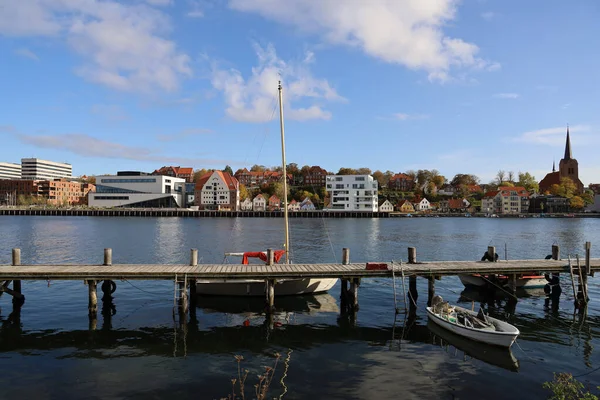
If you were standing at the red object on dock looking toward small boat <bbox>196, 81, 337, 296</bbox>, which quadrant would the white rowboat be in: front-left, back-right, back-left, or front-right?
back-left

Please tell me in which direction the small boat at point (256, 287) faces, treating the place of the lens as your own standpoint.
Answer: facing to the right of the viewer

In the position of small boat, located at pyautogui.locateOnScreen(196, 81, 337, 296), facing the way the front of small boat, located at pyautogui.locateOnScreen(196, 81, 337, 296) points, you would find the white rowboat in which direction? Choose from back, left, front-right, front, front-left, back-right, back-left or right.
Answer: front-right

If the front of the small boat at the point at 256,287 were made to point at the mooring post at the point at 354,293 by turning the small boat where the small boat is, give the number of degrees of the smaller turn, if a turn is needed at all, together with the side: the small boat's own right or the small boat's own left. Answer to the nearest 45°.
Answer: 0° — it already faces it

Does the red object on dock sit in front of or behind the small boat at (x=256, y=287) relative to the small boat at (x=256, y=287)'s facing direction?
in front

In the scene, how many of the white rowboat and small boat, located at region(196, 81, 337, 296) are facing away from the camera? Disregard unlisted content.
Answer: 0

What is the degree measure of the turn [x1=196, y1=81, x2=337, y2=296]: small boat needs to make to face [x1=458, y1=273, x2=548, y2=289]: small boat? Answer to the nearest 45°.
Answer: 0° — it already faces it
